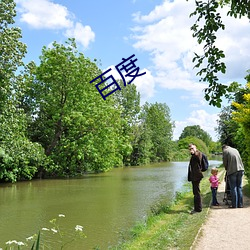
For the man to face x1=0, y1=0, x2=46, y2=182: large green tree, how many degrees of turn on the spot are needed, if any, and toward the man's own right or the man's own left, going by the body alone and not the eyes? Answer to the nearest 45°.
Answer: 0° — they already face it

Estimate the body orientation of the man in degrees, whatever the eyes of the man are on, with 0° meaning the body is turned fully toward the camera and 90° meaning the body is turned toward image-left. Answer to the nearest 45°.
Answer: approximately 135°

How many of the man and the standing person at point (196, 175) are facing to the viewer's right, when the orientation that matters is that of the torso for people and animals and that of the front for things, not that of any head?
0

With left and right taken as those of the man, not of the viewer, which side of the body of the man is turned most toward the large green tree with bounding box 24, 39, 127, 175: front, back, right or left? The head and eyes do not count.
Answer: front

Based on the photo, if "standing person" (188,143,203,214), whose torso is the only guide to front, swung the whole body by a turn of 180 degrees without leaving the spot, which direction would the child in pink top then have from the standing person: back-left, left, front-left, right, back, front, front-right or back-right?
front
